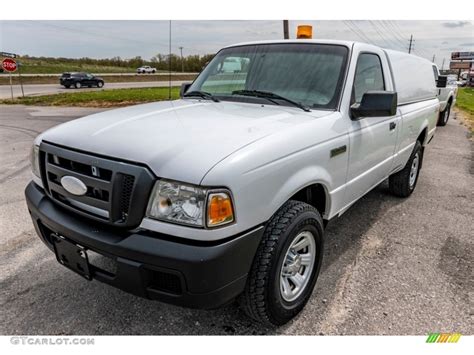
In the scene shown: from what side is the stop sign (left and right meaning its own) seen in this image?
front

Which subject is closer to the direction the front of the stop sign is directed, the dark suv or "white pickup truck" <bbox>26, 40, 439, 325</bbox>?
the white pickup truck

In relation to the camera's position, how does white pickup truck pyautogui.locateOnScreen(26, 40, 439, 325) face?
facing the viewer and to the left of the viewer

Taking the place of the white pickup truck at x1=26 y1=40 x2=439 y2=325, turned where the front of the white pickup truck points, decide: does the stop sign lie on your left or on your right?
on your right

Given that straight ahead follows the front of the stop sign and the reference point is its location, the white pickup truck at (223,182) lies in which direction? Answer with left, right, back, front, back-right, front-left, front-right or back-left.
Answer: front

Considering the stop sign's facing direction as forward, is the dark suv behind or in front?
behind

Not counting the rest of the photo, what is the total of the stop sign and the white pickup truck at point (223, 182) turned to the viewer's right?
0
